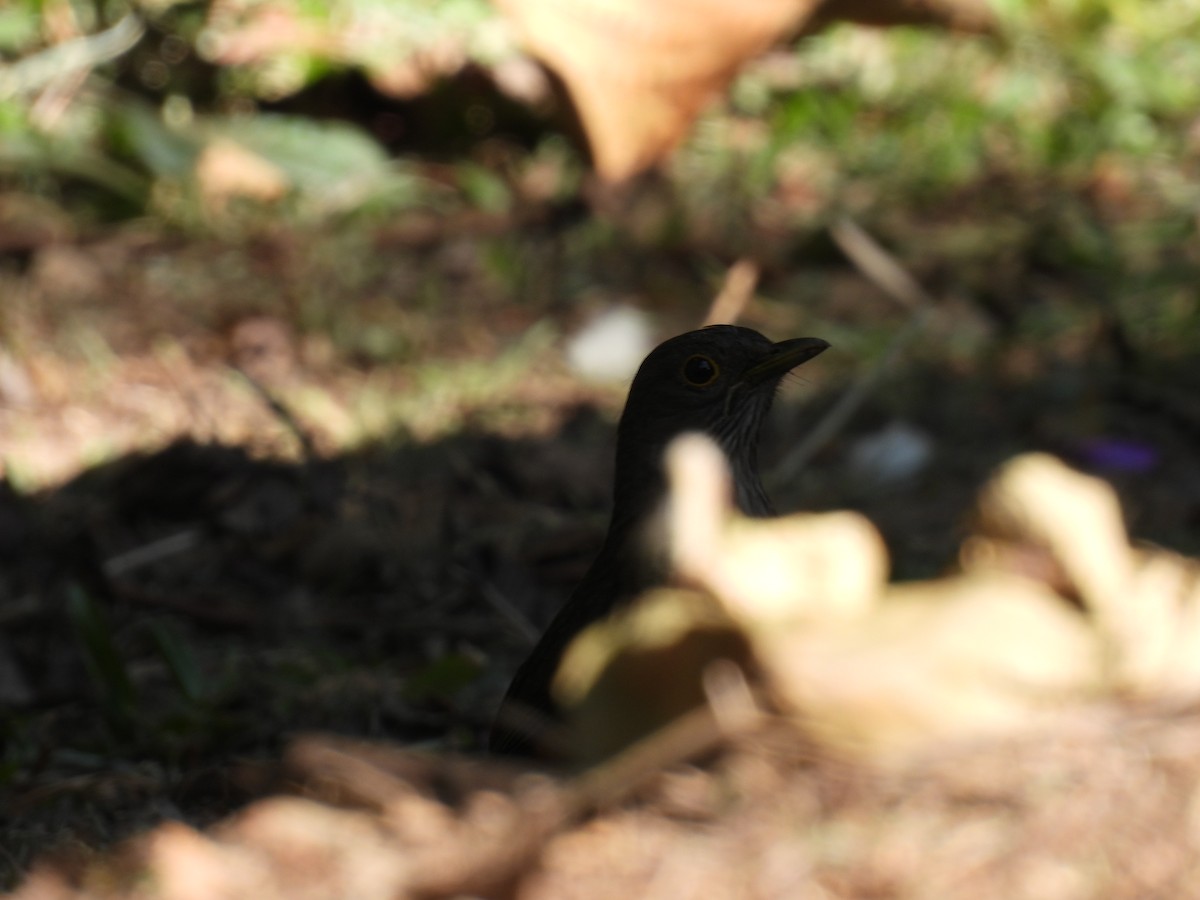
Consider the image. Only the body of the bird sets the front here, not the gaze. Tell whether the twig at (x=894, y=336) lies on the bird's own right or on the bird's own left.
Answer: on the bird's own left

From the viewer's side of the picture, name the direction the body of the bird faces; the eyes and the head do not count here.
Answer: to the viewer's right

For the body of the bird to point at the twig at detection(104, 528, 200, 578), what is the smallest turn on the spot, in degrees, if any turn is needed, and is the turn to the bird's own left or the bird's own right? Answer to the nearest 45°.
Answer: approximately 180°

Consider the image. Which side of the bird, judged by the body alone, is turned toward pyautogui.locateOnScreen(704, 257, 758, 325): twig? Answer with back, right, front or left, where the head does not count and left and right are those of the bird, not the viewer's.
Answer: left

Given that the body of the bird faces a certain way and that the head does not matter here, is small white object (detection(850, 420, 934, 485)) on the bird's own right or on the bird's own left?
on the bird's own left

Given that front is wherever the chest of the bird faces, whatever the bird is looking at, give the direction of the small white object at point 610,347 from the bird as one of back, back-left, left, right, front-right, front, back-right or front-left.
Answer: left
